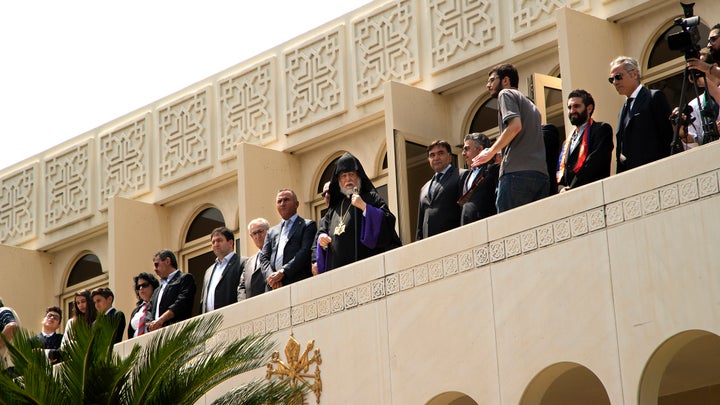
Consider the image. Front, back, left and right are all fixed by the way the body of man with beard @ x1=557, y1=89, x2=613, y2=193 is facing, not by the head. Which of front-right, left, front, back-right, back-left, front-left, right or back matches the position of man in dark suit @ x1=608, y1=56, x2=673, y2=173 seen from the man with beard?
left

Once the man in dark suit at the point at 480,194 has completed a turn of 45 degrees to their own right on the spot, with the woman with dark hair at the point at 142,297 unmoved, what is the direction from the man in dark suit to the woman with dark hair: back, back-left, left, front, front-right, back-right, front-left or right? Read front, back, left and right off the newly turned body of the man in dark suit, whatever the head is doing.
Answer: front-right

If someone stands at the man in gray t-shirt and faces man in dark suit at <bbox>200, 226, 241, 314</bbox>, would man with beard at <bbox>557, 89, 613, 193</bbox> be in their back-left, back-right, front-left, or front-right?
back-right

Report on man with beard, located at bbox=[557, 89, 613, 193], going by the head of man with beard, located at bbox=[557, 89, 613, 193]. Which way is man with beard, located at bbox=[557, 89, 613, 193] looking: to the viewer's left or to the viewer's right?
to the viewer's left

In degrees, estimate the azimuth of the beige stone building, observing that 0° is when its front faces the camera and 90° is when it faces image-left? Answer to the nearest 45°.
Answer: approximately 45°

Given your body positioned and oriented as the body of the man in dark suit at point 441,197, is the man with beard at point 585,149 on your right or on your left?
on your left

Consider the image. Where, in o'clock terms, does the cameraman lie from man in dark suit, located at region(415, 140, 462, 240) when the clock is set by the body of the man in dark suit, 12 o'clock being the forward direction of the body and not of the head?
The cameraman is roughly at 9 o'clock from the man in dark suit.

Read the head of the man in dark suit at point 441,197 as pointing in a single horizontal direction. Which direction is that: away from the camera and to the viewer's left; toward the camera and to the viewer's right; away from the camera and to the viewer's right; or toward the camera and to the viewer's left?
toward the camera and to the viewer's left

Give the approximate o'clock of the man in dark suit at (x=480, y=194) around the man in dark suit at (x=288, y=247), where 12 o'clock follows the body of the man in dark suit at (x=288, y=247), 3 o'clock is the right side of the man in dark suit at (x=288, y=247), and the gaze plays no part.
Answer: the man in dark suit at (x=480, y=194) is roughly at 9 o'clock from the man in dark suit at (x=288, y=247).

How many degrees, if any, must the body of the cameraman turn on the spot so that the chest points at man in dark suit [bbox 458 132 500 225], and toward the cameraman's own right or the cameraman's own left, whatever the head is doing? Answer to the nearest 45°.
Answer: approximately 45° to the cameraman's own right

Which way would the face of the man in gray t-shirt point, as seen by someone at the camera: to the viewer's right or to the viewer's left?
to the viewer's left

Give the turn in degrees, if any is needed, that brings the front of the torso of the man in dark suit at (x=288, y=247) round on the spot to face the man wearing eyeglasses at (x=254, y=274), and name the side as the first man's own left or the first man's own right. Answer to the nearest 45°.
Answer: approximately 90° to the first man's own right

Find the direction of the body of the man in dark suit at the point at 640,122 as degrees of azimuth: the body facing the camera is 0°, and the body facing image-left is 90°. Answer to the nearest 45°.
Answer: approximately 45°

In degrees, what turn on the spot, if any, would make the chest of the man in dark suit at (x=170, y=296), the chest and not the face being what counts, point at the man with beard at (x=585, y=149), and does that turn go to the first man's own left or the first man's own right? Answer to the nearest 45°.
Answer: approximately 90° to the first man's own left

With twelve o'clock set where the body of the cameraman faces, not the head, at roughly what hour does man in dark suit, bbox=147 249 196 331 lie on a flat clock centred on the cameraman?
The man in dark suit is roughly at 1 o'clock from the cameraman.

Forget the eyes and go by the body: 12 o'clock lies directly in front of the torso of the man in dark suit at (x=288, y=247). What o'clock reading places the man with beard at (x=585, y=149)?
The man with beard is roughly at 9 o'clock from the man in dark suit.
